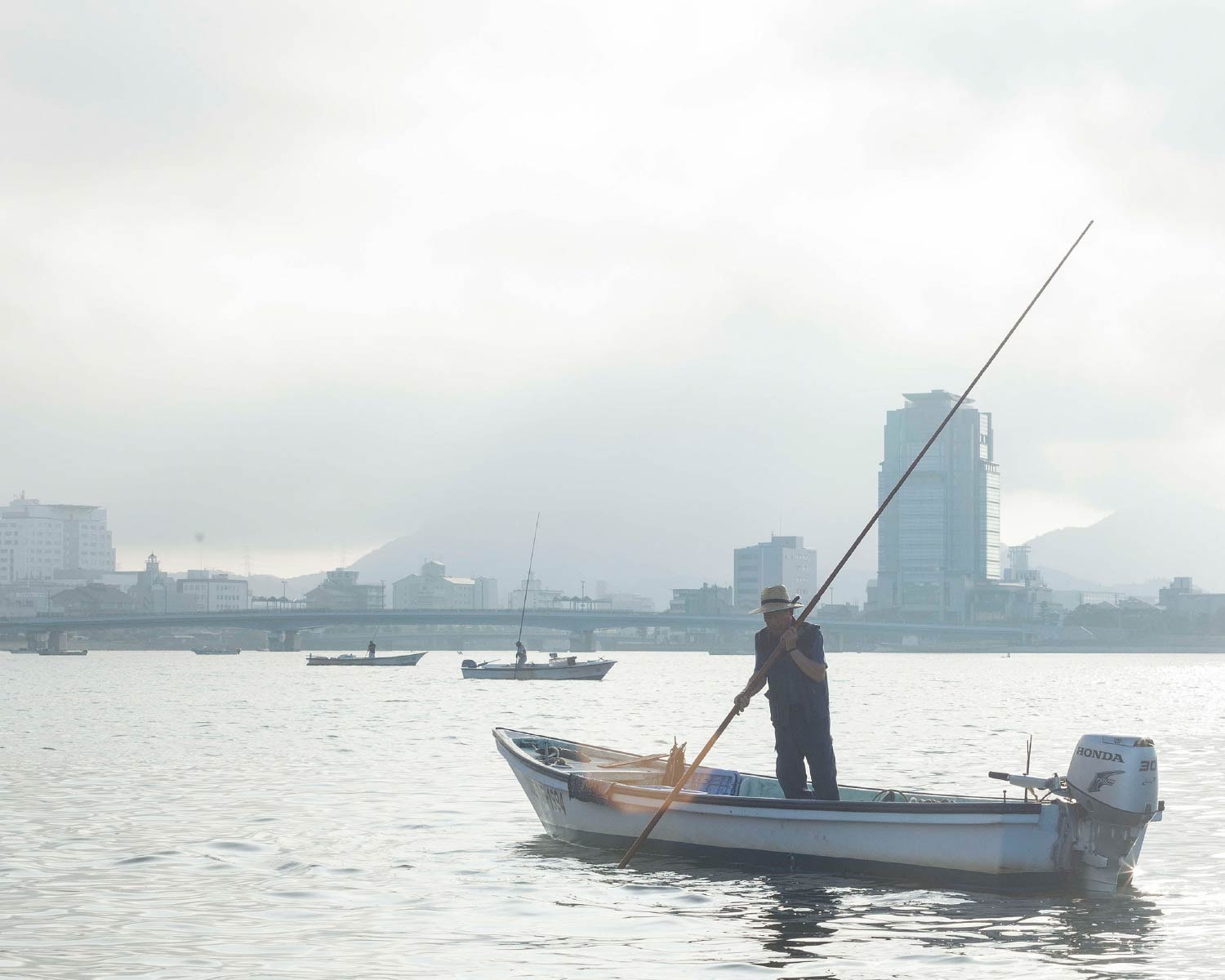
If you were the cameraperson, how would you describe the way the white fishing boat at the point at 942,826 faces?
facing away from the viewer and to the left of the viewer

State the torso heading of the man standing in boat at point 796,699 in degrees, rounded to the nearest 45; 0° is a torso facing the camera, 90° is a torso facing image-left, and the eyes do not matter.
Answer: approximately 45°
